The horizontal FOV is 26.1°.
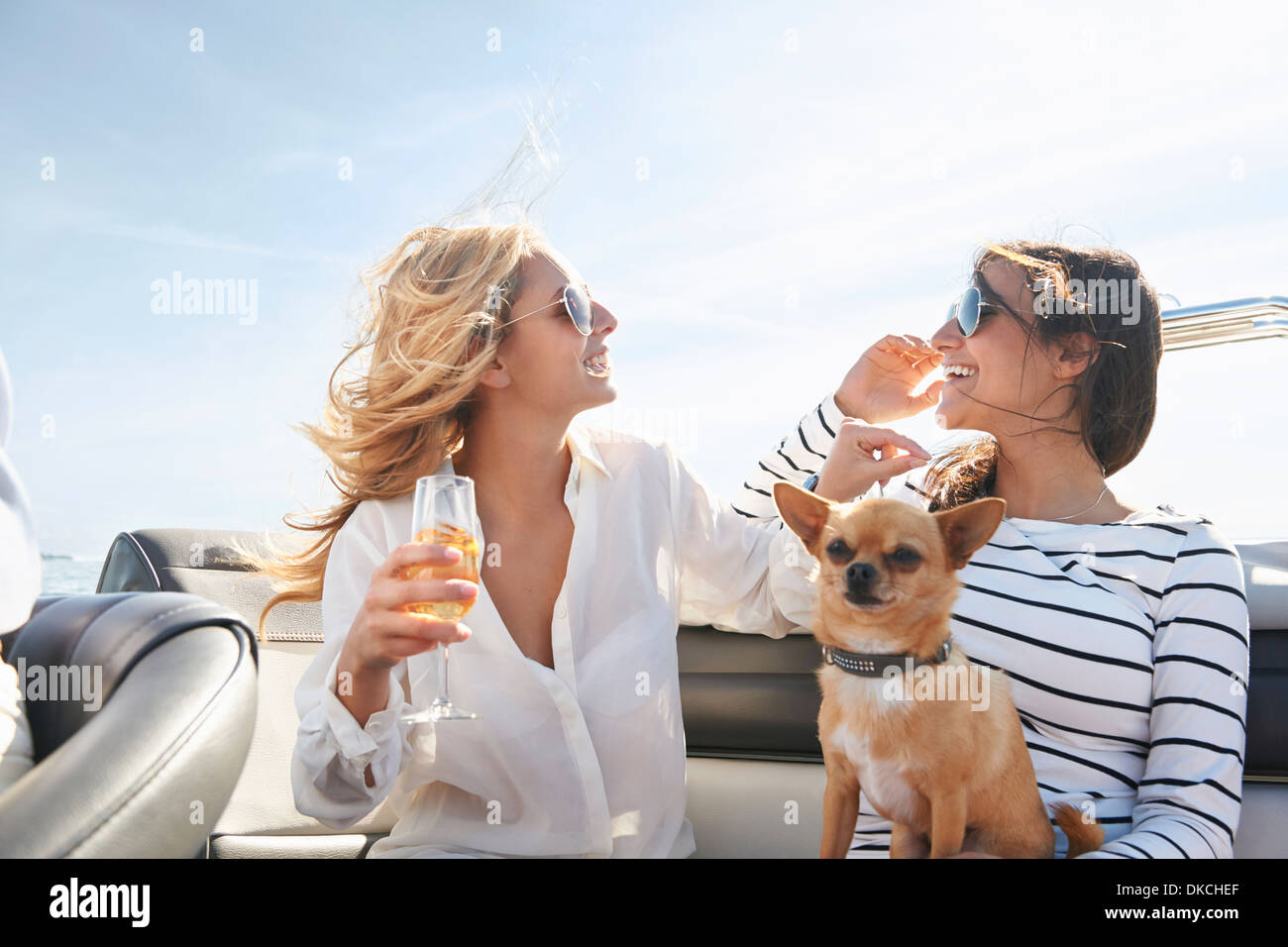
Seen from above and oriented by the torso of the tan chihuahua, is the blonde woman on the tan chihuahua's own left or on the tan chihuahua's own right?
on the tan chihuahua's own right

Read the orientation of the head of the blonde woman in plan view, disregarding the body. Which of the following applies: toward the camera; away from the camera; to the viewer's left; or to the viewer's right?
to the viewer's right

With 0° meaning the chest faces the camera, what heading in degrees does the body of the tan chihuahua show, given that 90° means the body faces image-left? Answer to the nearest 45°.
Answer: approximately 45°
